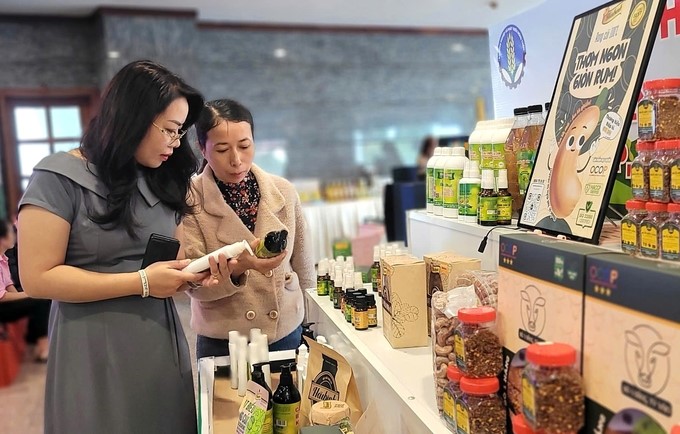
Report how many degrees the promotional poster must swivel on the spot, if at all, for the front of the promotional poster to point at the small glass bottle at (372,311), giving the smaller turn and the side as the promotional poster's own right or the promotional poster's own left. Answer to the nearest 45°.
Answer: approximately 45° to the promotional poster's own right

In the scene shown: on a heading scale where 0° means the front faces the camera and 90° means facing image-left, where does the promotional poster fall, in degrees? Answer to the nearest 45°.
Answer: approximately 45°

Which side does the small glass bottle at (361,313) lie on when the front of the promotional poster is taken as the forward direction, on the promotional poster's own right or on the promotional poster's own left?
on the promotional poster's own right

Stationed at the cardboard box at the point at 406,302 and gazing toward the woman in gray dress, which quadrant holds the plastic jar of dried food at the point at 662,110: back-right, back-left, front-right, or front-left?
back-left

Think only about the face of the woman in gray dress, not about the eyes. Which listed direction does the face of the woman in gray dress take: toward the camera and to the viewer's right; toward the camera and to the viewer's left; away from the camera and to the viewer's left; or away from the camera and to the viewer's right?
toward the camera and to the viewer's right

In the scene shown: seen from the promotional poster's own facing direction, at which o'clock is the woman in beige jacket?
The woman in beige jacket is roughly at 2 o'clock from the promotional poster.
